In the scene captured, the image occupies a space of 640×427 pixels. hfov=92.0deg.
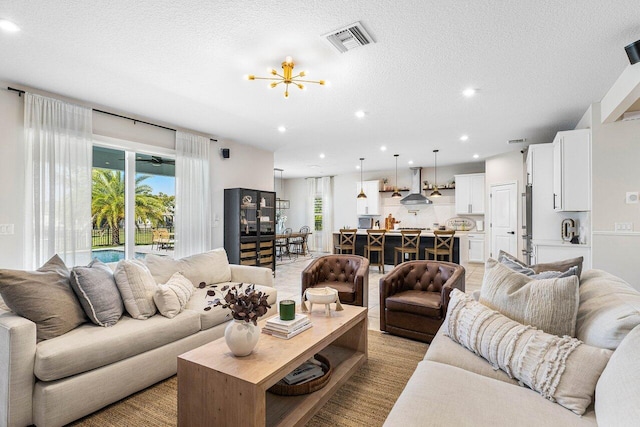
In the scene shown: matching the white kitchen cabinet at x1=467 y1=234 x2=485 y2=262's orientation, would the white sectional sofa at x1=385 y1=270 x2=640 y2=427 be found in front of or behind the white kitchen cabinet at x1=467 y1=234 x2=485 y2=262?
in front

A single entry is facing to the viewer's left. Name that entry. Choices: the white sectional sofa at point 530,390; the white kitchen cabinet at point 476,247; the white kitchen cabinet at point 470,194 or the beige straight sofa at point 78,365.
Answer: the white sectional sofa at point 530,390

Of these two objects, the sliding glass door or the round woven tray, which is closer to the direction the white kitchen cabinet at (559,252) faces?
the sliding glass door

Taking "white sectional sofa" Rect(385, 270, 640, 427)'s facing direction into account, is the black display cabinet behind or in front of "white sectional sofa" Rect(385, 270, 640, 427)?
in front

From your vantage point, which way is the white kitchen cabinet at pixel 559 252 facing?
to the viewer's left

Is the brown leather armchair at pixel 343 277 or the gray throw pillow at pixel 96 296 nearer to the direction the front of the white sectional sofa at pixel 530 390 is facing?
the gray throw pillow

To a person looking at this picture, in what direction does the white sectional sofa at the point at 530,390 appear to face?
facing to the left of the viewer

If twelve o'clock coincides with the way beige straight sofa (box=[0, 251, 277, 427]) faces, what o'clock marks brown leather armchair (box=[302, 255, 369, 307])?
The brown leather armchair is roughly at 10 o'clock from the beige straight sofa.

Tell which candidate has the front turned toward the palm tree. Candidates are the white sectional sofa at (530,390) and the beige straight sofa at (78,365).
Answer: the white sectional sofa at (530,390)

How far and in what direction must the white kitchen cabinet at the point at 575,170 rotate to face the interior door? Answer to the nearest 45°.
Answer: approximately 45° to its right
